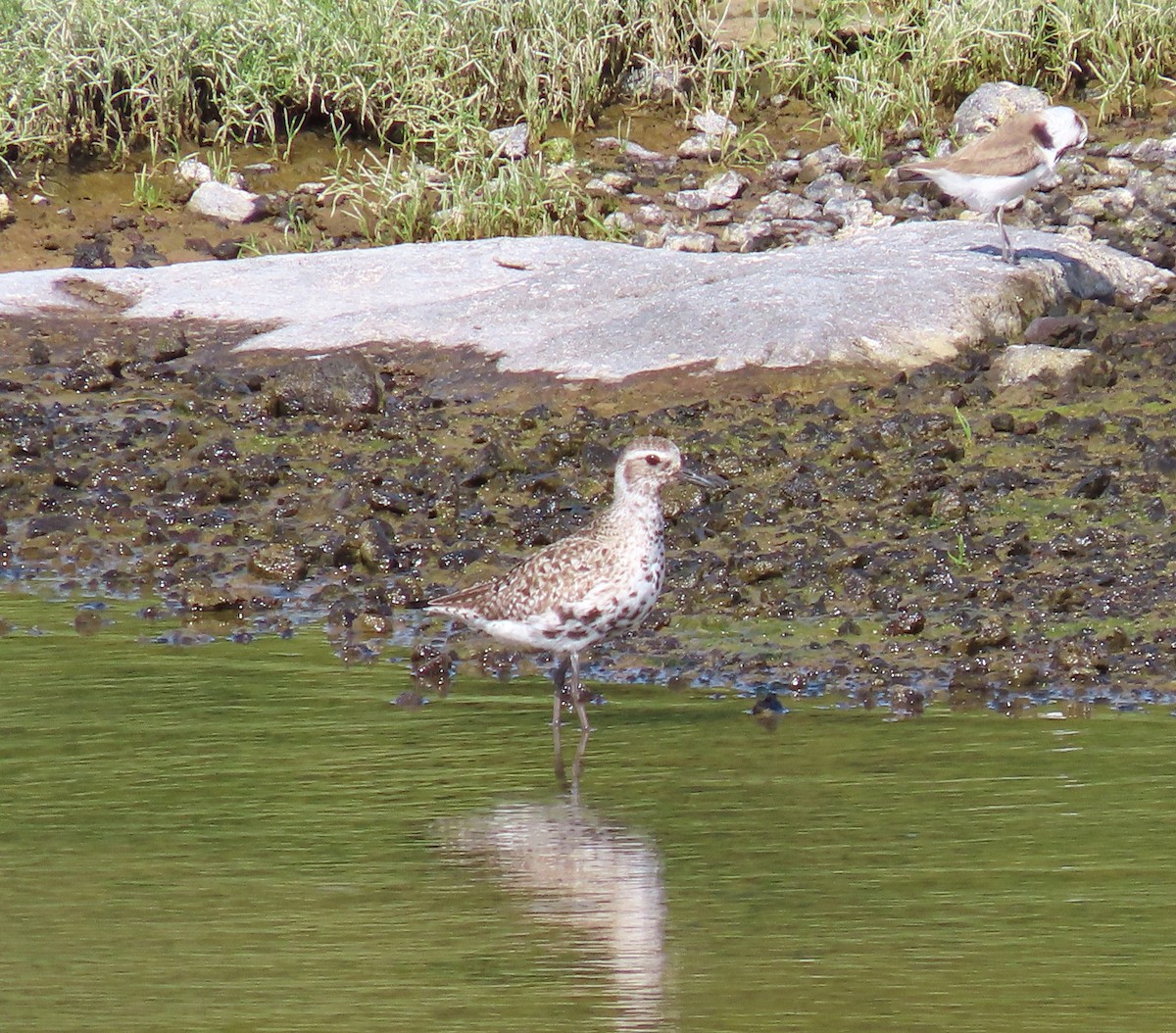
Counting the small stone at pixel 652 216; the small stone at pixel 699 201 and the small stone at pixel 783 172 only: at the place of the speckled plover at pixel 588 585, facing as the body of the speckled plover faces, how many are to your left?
3

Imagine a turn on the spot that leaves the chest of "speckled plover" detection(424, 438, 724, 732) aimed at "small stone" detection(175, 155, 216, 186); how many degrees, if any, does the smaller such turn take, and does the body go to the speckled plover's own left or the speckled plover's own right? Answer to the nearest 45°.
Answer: approximately 90° to the speckled plover's own left

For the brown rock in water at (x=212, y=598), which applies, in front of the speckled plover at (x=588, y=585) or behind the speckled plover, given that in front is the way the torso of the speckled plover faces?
behind

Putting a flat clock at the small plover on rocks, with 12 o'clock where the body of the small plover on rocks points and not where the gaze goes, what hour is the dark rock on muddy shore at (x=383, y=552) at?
The dark rock on muddy shore is roughly at 4 o'clock from the small plover on rocks.

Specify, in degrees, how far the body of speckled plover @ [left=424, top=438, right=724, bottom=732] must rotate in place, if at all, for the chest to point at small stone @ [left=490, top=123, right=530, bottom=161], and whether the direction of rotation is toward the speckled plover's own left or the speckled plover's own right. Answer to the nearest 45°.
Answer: approximately 90° to the speckled plover's own left

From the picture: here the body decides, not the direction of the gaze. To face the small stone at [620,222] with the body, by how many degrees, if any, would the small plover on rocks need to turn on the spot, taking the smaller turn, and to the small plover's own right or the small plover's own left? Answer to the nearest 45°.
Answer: approximately 135° to the small plover's own left

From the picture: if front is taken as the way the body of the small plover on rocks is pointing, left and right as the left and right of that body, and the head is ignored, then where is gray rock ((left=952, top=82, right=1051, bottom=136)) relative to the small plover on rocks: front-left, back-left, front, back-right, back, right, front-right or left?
left

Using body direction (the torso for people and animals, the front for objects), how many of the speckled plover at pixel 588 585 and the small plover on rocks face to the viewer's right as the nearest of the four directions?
2

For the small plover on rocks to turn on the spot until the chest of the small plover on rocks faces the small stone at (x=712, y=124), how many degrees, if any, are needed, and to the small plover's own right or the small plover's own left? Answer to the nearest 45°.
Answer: approximately 135° to the small plover's own left

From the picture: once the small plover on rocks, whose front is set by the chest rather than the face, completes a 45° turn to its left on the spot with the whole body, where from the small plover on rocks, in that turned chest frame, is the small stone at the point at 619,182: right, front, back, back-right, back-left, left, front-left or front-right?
left

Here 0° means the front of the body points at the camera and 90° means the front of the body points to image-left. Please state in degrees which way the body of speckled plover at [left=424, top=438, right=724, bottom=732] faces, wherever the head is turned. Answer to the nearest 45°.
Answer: approximately 270°

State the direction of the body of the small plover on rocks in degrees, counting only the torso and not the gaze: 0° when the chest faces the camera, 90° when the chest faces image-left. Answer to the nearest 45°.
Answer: approximately 270°

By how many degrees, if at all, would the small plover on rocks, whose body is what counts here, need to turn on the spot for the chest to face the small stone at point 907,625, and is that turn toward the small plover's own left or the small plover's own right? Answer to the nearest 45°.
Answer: approximately 90° to the small plover's own right

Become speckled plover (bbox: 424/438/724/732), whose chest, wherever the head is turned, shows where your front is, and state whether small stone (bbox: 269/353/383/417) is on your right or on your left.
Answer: on your left
